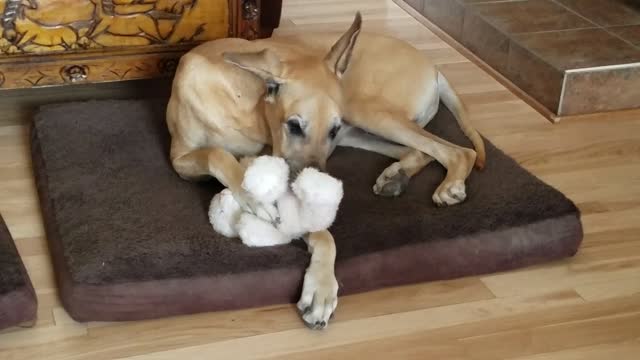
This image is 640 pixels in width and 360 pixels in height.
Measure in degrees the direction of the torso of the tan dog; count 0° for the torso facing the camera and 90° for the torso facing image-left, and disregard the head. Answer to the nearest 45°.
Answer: approximately 45°

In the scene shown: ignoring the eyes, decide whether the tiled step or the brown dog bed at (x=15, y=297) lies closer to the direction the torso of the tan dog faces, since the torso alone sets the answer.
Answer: the brown dog bed

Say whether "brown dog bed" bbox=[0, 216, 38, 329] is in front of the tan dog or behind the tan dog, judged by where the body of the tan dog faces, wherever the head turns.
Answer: in front

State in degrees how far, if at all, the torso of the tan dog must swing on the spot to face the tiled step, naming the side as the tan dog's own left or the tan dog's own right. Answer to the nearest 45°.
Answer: approximately 180°
